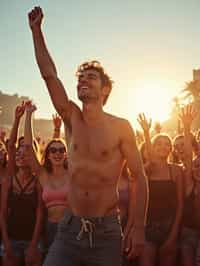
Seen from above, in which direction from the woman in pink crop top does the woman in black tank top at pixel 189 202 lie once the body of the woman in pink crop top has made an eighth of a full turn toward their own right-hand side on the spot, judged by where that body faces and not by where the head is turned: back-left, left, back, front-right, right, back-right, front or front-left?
back-left

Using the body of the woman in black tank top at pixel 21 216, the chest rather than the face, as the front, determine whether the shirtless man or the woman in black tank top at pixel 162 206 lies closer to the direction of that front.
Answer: the shirtless man

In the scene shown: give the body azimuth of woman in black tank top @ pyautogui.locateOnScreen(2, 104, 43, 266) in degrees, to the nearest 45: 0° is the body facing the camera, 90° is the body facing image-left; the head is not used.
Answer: approximately 0°

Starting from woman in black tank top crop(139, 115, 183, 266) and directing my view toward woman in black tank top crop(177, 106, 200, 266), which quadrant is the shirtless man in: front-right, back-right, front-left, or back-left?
back-right

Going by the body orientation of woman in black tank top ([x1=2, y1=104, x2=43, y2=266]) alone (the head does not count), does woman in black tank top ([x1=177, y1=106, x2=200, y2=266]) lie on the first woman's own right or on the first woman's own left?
on the first woman's own left

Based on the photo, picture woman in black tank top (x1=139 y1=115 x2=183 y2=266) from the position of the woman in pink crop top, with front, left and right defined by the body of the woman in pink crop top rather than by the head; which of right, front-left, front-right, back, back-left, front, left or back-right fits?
left

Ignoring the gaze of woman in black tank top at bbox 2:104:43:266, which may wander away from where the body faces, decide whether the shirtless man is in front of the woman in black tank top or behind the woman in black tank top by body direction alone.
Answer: in front

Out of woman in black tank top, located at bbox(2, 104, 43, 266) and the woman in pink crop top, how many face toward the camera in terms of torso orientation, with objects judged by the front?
2

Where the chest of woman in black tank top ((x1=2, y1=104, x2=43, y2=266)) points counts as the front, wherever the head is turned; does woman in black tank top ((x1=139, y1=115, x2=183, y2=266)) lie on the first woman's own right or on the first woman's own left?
on the first woman's own left
